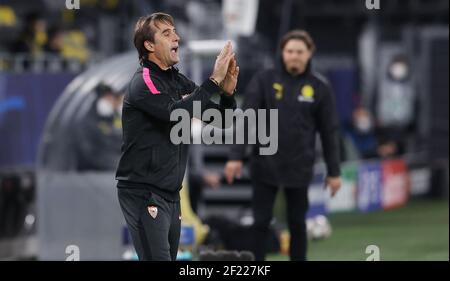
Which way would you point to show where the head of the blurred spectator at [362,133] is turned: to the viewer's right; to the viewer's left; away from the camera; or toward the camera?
toward the camera

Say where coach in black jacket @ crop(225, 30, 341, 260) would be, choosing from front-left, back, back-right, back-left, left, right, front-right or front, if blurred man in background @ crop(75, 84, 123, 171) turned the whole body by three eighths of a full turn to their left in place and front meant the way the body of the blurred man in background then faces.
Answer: back-right

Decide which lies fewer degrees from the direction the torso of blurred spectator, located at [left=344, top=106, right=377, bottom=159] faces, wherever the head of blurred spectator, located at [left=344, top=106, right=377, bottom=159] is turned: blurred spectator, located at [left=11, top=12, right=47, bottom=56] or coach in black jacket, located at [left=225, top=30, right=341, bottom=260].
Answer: the coach in black jacket

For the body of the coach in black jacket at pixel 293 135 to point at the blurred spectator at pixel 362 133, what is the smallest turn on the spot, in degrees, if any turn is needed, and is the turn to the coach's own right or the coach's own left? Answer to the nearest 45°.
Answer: approximately 180°

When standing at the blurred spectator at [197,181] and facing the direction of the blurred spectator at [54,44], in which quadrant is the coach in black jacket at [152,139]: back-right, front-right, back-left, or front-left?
back-left

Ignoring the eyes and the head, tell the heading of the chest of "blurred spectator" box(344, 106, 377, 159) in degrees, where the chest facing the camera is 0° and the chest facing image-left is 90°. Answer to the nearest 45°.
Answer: approximately 0°

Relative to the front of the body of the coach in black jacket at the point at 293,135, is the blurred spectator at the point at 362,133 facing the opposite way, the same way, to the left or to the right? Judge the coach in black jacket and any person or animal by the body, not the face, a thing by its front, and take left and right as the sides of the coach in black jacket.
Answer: the same way

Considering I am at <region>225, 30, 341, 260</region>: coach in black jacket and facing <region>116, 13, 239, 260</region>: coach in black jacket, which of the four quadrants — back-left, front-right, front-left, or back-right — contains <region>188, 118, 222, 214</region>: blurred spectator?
back-right

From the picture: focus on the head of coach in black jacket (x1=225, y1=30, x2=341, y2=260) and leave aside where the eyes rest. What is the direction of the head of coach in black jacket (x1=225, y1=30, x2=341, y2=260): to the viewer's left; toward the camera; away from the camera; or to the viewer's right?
toward the camera

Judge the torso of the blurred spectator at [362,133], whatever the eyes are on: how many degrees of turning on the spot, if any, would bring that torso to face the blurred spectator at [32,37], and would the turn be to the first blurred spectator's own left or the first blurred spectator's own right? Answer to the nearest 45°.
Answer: approximately 45° to the first blurred spectator's own right

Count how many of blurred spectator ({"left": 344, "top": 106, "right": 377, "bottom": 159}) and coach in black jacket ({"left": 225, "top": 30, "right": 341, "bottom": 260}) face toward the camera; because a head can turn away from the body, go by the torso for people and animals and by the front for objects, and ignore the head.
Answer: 2

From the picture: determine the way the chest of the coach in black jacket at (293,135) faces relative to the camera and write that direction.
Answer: toward the camera
